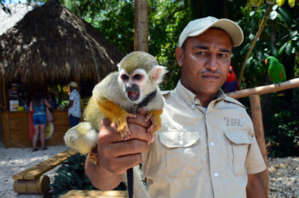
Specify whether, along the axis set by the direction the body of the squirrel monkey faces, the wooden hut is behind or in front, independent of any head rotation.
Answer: behind

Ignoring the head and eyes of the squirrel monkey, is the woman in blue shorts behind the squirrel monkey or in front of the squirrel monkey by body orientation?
behind

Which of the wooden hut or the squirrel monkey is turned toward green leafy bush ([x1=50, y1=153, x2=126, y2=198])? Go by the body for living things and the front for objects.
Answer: the wooden hut

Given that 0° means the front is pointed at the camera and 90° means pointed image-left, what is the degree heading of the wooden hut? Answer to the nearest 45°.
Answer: approximately 0°

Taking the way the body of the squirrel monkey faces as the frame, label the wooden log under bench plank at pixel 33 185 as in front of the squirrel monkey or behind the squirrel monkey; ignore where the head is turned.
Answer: behind

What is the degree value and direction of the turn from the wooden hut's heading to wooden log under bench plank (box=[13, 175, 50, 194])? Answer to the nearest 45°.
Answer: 0° — it already faces it

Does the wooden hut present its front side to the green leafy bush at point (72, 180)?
yes

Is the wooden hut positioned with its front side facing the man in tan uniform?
yes

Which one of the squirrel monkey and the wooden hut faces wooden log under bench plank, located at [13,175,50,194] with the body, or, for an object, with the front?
the wooden hut
